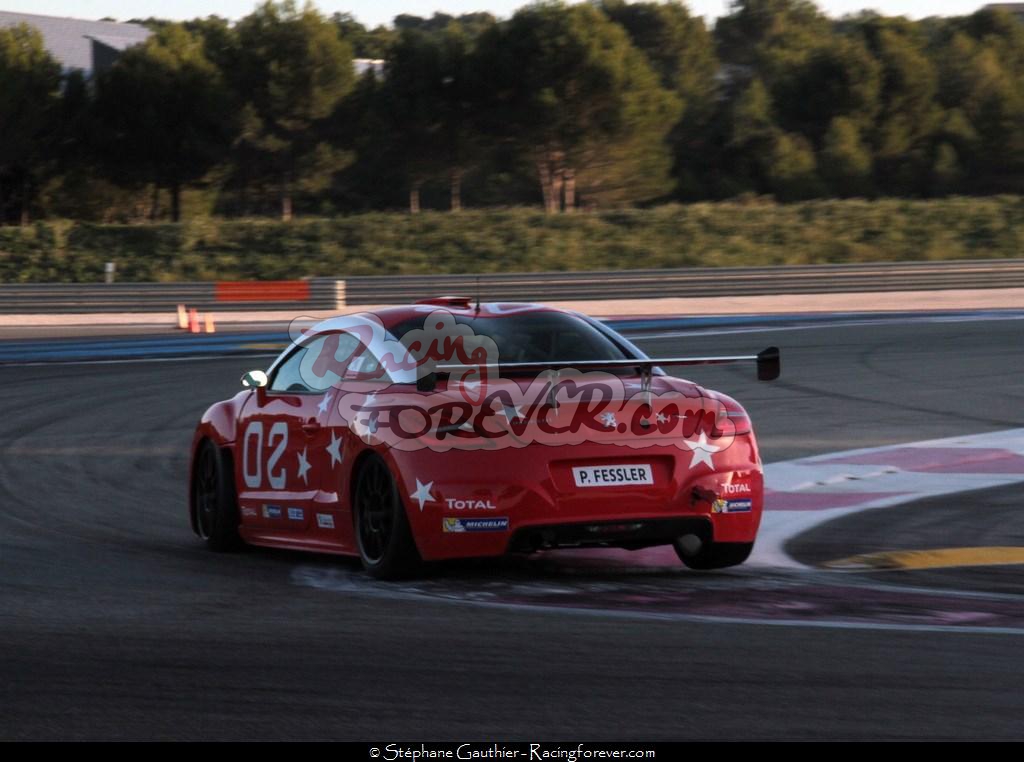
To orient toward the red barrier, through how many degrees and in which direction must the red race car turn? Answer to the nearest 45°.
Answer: approximately 45° to its right

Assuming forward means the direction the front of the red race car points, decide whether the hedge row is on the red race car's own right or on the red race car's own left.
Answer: on the red race car's own right

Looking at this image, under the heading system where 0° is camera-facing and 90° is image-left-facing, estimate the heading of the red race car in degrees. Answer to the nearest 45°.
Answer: approximately 135°
